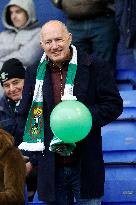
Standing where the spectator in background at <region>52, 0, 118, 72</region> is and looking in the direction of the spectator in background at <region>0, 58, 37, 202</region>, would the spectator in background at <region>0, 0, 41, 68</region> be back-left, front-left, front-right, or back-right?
front-right

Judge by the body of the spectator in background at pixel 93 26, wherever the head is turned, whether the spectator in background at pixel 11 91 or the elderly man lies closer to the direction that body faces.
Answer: the elderly man

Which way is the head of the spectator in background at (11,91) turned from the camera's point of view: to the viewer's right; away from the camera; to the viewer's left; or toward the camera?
toward the camera

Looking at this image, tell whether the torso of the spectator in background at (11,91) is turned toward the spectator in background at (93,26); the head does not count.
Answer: no

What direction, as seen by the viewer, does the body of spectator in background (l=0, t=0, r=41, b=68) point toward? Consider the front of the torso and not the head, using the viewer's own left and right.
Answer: facing the viewer and to the left of the viewer

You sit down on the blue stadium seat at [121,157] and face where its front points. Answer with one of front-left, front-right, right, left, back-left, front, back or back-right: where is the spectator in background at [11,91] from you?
right

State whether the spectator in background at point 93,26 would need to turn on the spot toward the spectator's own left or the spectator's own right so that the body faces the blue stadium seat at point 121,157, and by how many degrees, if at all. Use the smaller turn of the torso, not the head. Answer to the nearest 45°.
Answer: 0° — they already face it

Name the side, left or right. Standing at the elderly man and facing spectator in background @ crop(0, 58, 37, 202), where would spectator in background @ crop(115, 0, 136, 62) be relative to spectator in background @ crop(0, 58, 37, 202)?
right

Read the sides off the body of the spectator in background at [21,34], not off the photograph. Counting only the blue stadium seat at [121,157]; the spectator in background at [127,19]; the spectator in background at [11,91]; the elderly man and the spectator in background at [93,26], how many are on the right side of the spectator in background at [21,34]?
0

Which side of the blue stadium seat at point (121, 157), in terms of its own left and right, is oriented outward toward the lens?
front

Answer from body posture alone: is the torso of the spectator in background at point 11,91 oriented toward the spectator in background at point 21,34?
no

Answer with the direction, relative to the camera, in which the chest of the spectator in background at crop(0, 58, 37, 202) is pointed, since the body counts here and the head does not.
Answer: toward the camera

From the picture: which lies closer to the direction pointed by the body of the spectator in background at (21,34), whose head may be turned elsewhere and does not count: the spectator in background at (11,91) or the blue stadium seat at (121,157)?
the spectator in background

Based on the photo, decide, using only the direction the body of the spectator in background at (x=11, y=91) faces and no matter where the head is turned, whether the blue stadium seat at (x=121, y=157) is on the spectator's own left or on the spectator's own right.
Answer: on the spectator's own left
